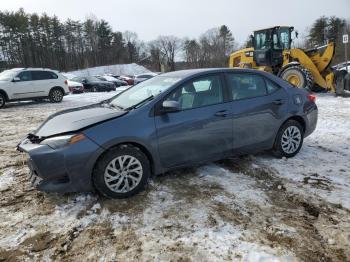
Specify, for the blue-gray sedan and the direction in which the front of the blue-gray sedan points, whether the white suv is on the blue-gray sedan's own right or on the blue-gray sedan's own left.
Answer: on the blue-gray sedan's own right

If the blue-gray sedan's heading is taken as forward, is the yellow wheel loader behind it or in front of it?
behind

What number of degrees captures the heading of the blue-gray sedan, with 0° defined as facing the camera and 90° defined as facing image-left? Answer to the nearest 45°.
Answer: approximately 45°

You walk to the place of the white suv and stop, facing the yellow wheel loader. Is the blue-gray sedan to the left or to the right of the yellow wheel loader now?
right

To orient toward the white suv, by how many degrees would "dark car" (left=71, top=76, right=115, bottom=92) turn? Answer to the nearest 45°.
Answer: approximately 45° to its right
